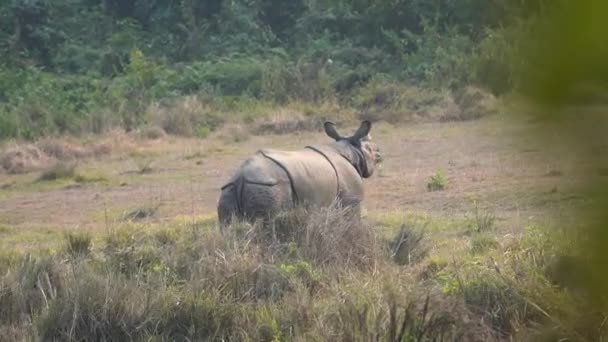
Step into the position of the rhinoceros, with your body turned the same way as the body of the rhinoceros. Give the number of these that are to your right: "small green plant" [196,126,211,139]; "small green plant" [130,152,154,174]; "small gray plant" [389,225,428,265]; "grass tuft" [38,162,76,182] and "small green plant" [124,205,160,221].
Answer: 1

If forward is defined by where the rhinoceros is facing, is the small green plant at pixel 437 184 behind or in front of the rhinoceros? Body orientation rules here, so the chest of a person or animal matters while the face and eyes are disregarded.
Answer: in front

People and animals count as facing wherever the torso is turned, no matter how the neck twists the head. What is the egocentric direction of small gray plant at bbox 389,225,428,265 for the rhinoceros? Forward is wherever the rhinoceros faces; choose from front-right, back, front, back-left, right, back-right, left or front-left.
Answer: right

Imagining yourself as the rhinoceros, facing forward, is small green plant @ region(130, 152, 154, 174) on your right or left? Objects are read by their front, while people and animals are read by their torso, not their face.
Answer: on your left

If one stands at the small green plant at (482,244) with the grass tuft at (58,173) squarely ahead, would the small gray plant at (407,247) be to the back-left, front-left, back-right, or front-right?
front-left

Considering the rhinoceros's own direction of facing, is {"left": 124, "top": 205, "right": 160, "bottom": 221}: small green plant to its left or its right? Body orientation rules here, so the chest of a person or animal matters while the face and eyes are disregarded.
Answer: on its left

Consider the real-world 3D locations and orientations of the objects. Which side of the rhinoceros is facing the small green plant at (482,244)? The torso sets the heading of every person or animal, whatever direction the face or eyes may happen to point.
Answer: right

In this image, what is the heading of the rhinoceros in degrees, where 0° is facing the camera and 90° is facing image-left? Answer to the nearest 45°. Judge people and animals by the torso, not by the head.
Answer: approximately 225°

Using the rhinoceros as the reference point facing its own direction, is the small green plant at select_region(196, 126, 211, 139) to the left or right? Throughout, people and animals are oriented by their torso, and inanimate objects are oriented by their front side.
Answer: on its left

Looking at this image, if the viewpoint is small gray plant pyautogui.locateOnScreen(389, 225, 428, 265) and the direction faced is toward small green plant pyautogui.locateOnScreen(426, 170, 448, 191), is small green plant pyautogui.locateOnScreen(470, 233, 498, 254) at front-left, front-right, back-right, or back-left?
front-right

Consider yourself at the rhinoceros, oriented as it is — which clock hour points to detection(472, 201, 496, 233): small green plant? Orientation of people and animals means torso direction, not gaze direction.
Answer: The small green plant is roughly at 1 o'clock from the rhinoceros.
